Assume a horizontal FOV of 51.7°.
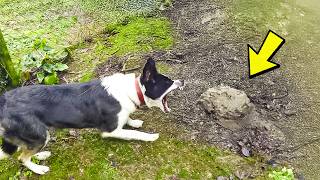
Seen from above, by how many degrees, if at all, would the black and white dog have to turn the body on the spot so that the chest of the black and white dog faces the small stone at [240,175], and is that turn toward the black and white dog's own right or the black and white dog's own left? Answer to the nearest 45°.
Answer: approximately 45° to the black and white dog's own right

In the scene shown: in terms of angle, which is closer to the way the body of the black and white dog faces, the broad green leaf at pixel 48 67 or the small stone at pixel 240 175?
the small stone

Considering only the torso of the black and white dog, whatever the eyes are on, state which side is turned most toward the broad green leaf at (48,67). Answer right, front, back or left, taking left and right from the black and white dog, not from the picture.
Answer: left

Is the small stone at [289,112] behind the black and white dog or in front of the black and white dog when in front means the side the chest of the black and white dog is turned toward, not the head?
in front

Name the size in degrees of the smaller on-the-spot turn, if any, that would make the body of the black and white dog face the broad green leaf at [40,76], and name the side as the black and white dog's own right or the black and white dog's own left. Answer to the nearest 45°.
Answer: approximately 90° to the black and white dog's own left

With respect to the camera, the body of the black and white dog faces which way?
to the viewer's right

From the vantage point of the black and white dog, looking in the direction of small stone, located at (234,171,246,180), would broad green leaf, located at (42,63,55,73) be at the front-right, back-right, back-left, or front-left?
back-left

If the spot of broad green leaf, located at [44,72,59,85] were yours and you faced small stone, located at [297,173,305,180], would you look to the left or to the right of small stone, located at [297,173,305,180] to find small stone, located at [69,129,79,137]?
right

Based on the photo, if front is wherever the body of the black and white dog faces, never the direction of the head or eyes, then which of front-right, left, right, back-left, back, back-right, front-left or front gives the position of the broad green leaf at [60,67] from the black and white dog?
left

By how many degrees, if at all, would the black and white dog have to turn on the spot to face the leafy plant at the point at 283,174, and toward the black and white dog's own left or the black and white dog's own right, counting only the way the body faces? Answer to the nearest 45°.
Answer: approximately 45° to the black and white dog's own right

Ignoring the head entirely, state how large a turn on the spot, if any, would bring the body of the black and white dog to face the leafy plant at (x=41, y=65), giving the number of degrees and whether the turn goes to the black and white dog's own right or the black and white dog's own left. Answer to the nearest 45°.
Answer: approximately 90° to the black and white dog's own left

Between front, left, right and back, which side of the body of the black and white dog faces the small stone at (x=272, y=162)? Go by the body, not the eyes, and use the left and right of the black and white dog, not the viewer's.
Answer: front

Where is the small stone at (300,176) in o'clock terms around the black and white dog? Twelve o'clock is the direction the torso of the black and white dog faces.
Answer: The small stone is roughly at 1 o'clock from the black and white dog.
